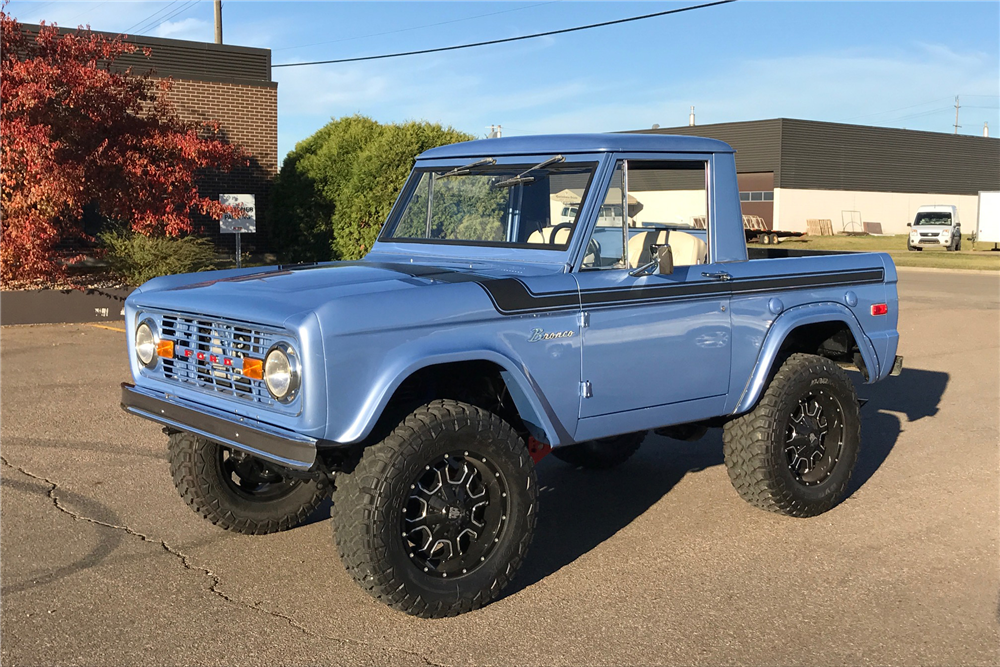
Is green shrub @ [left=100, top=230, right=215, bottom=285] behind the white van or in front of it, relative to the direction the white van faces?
in front

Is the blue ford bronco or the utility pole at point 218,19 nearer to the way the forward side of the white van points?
the blue ford bronco

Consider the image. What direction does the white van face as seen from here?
toward the camera

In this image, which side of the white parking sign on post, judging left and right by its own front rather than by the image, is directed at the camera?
front

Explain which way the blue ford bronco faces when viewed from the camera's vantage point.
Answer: facing the viewer and to the left of the viewer

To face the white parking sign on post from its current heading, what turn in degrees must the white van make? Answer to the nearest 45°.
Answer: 0° — it already faces it

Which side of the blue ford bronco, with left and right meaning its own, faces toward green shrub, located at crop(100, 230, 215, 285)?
right

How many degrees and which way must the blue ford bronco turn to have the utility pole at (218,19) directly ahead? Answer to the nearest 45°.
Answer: approximately 135° to its right

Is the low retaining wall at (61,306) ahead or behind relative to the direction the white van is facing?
ahead

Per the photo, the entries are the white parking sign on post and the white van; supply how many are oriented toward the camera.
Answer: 2

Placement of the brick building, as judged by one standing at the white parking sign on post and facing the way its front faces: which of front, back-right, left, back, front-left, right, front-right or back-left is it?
back

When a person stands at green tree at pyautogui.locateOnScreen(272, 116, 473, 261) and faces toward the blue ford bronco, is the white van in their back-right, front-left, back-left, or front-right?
back-left

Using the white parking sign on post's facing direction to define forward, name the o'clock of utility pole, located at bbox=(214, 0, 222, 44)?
The utility pole is roughly at 6 o'clock from the white parking sign on post.
